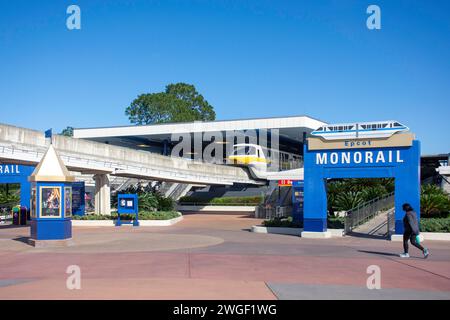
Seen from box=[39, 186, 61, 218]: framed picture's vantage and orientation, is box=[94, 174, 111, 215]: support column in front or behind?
behind

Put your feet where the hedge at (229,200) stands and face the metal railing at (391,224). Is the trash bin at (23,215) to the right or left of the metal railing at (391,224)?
right

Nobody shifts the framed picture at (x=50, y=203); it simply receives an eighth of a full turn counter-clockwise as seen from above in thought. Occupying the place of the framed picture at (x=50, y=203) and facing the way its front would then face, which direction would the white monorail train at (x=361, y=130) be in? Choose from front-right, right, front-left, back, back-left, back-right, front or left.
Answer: front-left

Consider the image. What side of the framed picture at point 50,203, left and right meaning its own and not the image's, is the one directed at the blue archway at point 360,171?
left

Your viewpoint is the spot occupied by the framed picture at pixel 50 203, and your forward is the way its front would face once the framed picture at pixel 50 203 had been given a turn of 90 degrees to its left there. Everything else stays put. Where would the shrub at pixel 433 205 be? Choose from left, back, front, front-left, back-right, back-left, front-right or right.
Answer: front

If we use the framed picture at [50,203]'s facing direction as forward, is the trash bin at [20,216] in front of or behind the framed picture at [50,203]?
behind

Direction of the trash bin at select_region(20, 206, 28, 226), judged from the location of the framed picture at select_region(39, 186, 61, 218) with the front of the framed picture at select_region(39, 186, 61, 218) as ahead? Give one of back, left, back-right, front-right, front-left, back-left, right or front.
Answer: back

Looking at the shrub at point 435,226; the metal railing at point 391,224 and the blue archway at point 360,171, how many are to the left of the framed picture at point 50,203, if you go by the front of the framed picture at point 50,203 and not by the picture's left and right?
3

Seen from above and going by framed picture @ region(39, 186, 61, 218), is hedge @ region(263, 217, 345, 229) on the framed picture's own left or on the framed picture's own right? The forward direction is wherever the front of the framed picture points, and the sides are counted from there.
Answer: on the framed picture's own left

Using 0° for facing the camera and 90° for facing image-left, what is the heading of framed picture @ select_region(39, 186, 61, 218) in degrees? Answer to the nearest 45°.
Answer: approximately 0°
